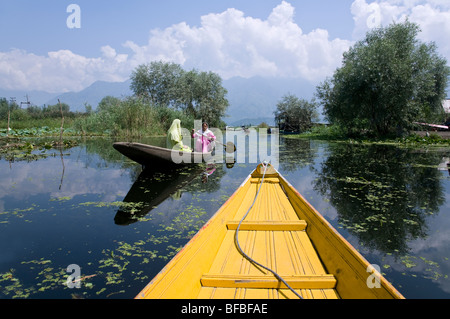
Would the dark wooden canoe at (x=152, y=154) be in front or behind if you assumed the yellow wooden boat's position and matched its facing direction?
in front

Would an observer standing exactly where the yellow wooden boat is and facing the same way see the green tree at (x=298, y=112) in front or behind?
in front

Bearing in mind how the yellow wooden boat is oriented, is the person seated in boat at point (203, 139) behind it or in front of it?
in front

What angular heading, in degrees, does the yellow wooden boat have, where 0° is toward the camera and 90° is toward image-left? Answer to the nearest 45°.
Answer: approximately 180°
